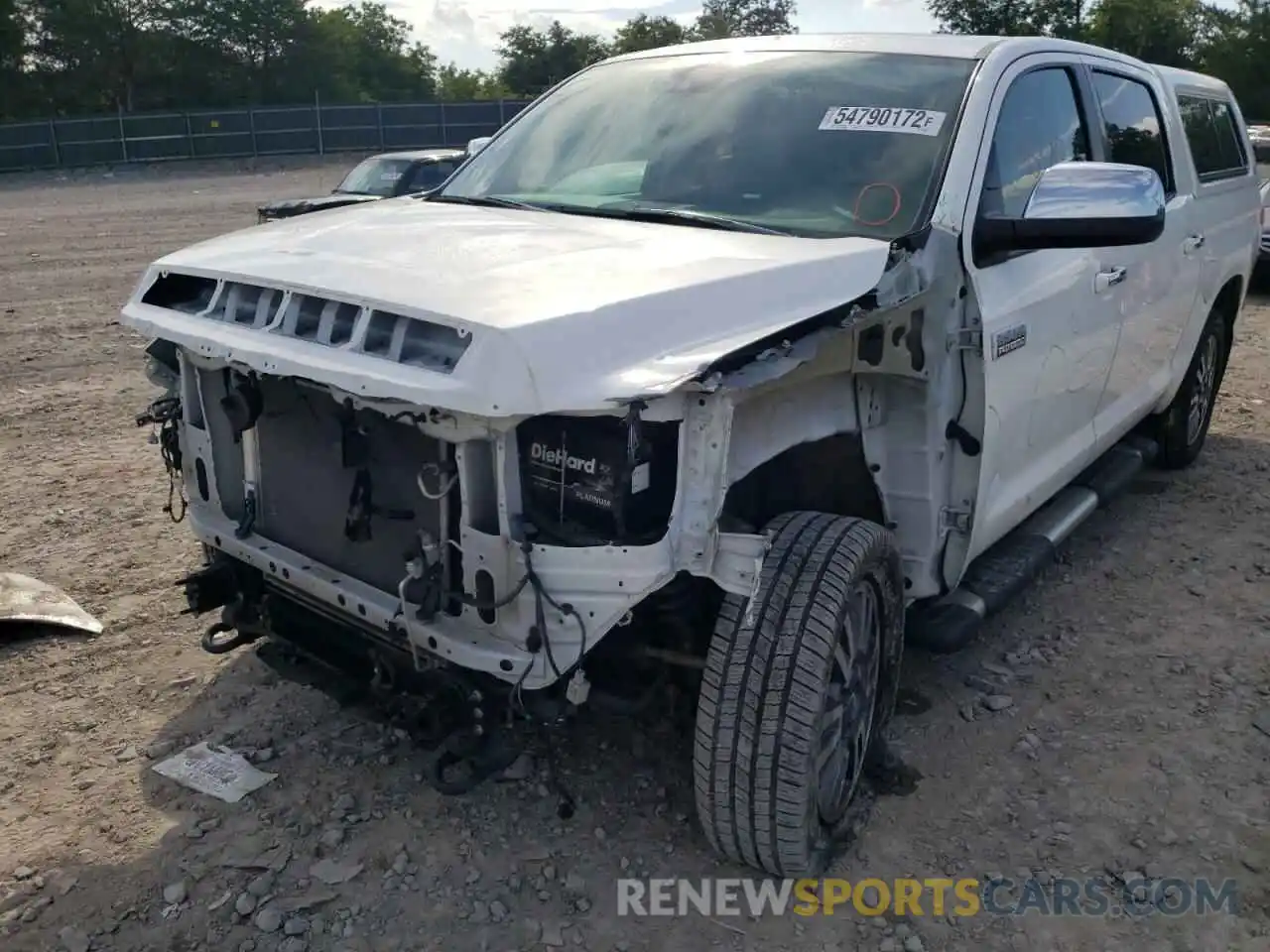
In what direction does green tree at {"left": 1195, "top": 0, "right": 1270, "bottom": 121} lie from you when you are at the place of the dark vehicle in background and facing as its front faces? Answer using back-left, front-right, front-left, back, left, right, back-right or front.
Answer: back

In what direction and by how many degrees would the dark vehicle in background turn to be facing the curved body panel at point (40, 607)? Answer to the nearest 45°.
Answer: approximately 45° to its left

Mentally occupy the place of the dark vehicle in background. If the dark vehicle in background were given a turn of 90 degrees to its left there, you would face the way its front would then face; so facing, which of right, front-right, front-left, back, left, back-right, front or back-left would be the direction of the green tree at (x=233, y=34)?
back-left

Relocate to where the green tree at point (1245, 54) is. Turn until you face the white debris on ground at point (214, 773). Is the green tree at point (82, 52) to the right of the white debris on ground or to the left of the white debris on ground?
right

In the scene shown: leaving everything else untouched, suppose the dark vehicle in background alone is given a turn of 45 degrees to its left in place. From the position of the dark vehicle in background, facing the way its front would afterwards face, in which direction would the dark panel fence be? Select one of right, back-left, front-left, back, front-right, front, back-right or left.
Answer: back

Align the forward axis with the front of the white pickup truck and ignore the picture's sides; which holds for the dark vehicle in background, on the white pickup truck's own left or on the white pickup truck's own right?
on the white pickup truck's own right

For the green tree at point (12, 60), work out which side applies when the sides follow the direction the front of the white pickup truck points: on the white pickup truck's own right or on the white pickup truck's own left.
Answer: on the white pickup truck's own right

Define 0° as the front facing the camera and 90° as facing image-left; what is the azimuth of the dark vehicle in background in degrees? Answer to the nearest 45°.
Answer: approximately 45°

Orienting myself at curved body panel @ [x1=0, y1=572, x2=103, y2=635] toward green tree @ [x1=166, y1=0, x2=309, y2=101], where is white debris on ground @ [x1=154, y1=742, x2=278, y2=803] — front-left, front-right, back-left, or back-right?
back-right

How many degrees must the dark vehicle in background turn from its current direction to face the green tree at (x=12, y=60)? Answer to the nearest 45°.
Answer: approximately 135° to its right

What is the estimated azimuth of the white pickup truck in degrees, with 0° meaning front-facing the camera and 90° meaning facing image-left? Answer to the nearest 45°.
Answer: approximately 45°

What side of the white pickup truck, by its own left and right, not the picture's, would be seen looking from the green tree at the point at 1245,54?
back

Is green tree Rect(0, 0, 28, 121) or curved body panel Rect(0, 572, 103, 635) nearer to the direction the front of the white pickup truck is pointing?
the curved body panel
